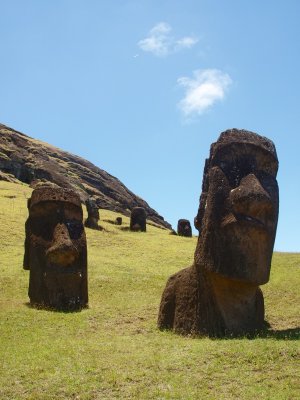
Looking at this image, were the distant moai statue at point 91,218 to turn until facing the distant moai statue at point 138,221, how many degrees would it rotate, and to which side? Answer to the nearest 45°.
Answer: approximately 90° to its left

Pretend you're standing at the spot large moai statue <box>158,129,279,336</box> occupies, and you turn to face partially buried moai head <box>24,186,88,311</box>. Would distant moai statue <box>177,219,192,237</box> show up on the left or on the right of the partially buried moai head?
right

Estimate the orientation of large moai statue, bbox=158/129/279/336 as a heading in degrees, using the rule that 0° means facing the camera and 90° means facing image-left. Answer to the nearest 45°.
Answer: approximately 315°

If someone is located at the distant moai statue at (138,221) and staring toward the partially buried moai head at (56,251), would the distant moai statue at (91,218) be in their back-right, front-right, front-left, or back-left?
front-right

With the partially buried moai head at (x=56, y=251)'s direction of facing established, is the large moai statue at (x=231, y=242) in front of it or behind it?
in front

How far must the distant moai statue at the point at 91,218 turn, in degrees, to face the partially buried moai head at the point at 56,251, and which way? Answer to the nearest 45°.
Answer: approximately 45° to its right

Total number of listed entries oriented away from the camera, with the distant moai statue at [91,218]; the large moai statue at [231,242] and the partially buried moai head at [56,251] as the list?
0

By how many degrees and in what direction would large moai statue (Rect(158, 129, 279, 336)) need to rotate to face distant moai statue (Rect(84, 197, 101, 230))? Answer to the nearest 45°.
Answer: approximately 135° to its left

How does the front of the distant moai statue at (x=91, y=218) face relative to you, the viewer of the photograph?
facing the viewer and to the right of the viewer

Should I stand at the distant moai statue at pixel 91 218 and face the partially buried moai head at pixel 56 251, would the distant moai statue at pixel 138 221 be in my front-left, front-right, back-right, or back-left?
back-left

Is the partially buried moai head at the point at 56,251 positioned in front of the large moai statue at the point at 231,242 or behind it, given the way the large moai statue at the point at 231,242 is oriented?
behind

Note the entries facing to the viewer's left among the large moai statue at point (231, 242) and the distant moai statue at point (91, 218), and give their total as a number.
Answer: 0

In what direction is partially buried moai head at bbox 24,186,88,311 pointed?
toward the camera

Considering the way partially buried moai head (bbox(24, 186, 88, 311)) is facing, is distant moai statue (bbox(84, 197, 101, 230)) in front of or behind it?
behind

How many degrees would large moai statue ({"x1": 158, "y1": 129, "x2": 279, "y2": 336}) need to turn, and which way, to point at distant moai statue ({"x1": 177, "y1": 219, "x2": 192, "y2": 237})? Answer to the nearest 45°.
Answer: approximately 135° to its left

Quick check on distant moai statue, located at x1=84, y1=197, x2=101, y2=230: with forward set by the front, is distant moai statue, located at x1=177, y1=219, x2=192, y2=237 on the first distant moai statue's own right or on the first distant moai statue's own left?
on the first distant moai statue's own left
